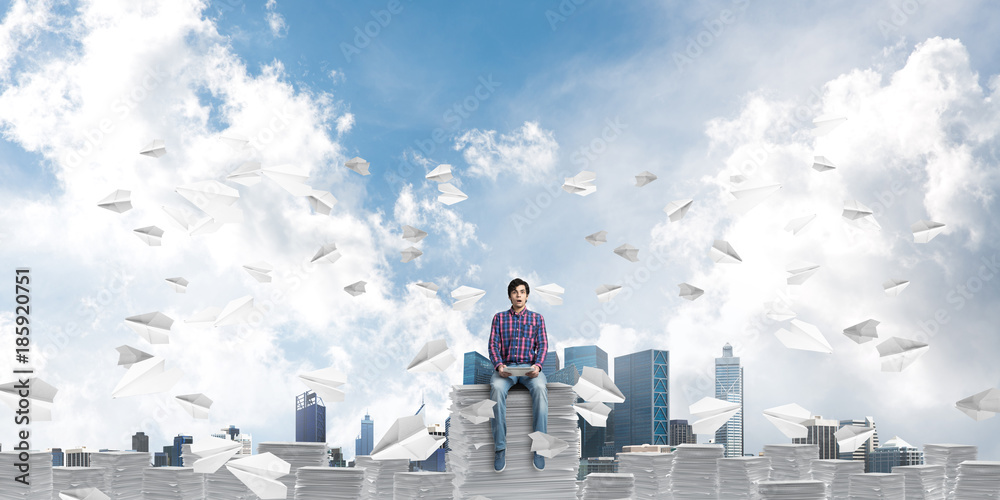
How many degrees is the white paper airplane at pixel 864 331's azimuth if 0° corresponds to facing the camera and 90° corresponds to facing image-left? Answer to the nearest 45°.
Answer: approximately 90°

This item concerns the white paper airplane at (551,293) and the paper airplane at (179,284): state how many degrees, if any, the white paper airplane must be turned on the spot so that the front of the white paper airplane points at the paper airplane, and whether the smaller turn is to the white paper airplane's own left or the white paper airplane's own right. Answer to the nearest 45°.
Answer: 0° — it already faces it

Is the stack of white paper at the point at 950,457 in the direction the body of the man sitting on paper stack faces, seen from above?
no

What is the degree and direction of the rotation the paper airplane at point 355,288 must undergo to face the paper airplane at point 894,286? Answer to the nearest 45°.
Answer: approximately 180°

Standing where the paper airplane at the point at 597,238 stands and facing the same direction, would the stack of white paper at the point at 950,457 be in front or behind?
behind

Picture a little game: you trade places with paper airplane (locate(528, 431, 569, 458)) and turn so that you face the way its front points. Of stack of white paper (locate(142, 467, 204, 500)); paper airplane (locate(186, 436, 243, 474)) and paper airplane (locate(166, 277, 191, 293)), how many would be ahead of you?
0

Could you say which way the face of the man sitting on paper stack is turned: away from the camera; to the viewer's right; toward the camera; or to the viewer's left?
toward the camera

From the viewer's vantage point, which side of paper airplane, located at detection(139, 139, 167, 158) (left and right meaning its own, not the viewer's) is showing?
left

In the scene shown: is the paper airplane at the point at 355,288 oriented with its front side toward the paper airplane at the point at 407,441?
no

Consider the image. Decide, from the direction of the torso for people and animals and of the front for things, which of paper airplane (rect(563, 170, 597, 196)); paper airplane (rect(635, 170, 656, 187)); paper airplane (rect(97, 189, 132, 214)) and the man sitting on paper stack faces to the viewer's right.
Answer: paper airplane (rect(635, 170, 656, 187))
